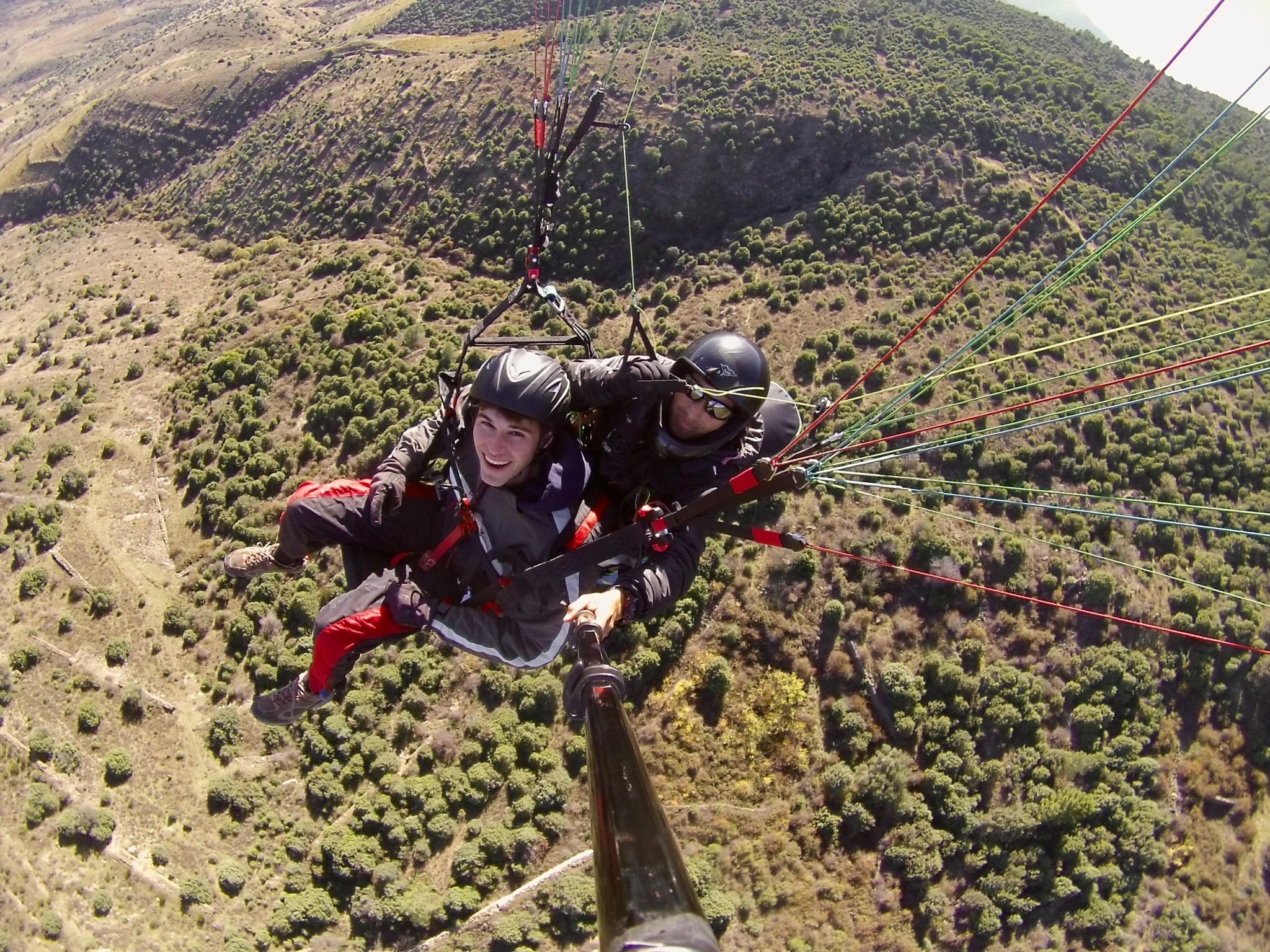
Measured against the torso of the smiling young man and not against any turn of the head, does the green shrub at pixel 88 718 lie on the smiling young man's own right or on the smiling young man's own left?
on the smiling young man's own right

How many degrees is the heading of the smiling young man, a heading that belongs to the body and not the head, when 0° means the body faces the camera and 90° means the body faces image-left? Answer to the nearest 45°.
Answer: approximately 45°

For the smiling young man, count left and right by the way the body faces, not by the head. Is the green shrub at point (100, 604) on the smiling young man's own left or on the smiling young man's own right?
on the smiling young man's own right

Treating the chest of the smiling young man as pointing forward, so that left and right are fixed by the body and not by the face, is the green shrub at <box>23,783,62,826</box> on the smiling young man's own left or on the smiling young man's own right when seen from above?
on the smiling young man's own right

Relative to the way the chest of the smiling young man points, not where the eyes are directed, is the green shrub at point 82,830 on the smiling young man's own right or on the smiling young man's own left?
on the smiling young man's own right
